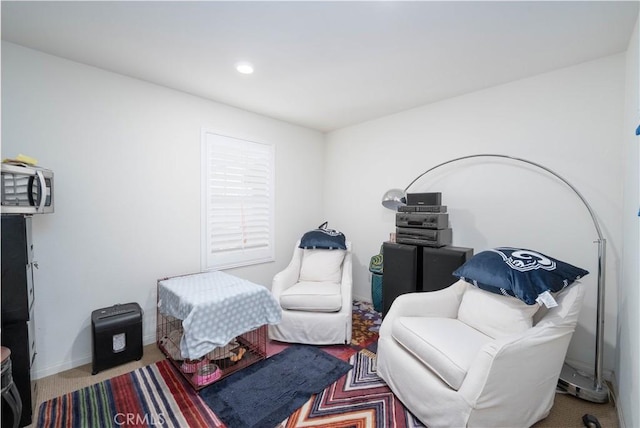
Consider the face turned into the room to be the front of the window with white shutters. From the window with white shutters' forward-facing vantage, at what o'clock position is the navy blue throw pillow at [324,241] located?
The navy blue throw pillow is roughly at 11 o'clock from the window with white shutters.

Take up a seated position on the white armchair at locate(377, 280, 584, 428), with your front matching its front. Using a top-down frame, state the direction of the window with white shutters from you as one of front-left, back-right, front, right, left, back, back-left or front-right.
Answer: front-right

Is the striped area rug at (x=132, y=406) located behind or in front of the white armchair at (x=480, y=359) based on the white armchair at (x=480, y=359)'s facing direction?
in front

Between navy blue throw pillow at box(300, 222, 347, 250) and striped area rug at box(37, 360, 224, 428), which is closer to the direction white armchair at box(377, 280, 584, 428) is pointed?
the striped area rug

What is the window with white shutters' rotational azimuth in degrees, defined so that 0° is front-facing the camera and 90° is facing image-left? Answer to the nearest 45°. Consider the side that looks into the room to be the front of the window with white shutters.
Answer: approximately 315°

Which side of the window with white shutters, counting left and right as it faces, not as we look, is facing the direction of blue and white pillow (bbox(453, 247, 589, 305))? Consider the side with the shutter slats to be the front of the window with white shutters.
front

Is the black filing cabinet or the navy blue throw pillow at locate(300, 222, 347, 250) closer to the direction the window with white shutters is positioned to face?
the navy blue throw pillow

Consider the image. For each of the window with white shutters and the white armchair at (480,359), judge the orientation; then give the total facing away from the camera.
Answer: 0

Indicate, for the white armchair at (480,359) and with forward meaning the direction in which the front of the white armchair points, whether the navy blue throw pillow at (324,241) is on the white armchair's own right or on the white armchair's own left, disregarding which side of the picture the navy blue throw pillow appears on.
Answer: on the white armchair's own right

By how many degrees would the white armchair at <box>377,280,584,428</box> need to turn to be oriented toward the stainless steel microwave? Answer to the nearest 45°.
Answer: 0° — it already faces it

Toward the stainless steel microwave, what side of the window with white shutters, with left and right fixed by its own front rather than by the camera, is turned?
right
